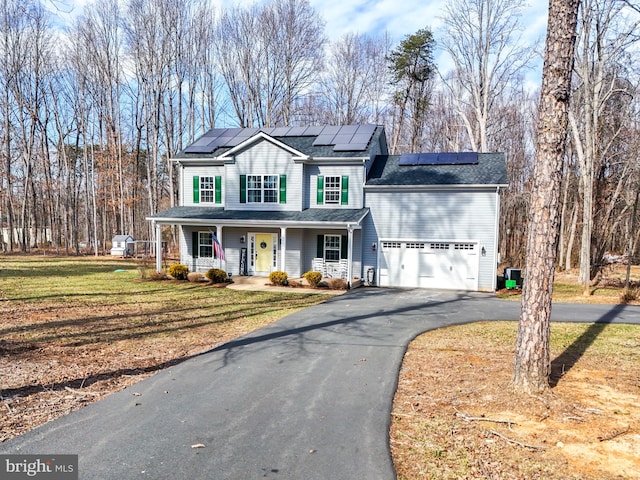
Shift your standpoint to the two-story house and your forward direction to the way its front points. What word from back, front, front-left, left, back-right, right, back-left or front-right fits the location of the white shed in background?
back-right

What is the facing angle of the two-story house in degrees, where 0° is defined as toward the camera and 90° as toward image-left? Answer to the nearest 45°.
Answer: approximately 0°
